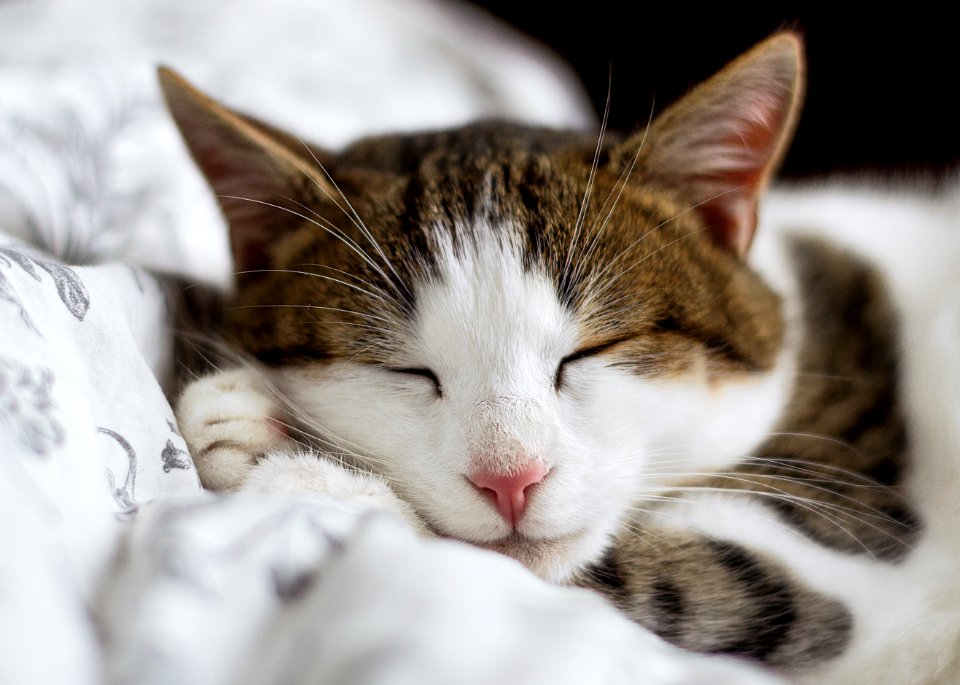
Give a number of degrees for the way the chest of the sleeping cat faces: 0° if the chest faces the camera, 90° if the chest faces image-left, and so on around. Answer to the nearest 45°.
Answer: approximately 45°
